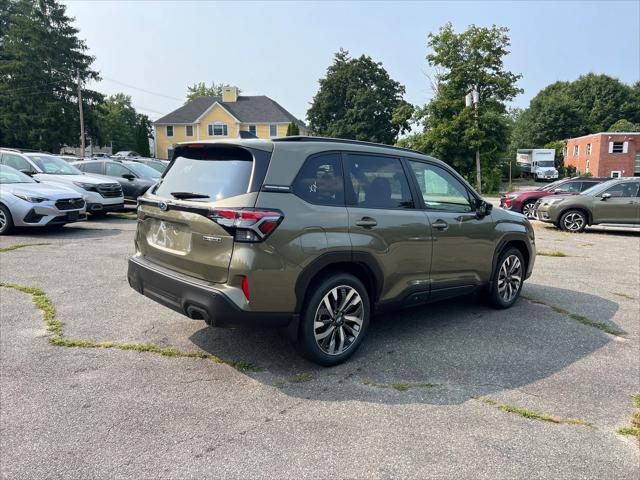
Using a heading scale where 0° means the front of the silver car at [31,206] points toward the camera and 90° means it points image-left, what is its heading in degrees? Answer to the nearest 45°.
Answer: approximately 315°

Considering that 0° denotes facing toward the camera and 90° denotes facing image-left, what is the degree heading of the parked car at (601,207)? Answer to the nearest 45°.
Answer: approximately 90°

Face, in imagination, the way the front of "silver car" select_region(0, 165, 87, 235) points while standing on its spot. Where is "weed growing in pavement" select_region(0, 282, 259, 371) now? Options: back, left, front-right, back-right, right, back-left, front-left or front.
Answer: front-right

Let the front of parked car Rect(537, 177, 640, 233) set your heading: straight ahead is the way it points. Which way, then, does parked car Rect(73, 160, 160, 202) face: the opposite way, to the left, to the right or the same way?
the opposite way

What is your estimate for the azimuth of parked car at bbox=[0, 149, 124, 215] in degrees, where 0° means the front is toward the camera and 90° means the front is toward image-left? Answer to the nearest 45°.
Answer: approximately 315°

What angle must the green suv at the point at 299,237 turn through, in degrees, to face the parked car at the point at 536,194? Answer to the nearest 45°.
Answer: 0° — it already faces it
